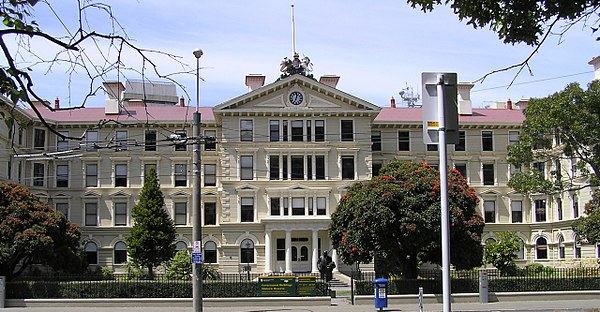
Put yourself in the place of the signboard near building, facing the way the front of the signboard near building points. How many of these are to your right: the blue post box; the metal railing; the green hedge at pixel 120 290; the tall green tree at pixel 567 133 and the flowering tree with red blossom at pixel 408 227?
1

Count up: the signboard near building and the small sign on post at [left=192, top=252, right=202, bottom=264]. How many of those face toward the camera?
2

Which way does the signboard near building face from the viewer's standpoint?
toward the camera

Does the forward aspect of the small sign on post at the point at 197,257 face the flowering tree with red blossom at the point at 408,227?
no

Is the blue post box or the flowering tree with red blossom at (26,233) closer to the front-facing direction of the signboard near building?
the blue post box

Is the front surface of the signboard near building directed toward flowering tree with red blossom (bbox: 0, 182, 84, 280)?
no

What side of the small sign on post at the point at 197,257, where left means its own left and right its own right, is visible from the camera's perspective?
front

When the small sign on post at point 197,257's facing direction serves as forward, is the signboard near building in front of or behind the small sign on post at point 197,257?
behind

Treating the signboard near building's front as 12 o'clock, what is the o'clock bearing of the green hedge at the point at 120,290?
The green hedge is roughly at 3 o'clock from the signboard near building.

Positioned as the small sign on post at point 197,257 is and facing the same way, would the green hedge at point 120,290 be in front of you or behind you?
behind

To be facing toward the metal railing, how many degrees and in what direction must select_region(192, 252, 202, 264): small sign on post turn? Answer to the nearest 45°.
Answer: approximately 135° to its left

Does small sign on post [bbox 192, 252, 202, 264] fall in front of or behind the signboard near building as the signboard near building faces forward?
in front

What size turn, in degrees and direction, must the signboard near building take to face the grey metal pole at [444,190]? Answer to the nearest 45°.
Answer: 0° — it already faces it

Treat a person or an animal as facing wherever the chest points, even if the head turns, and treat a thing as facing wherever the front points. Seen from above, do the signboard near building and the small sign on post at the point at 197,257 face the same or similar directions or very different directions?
same or similar directions
